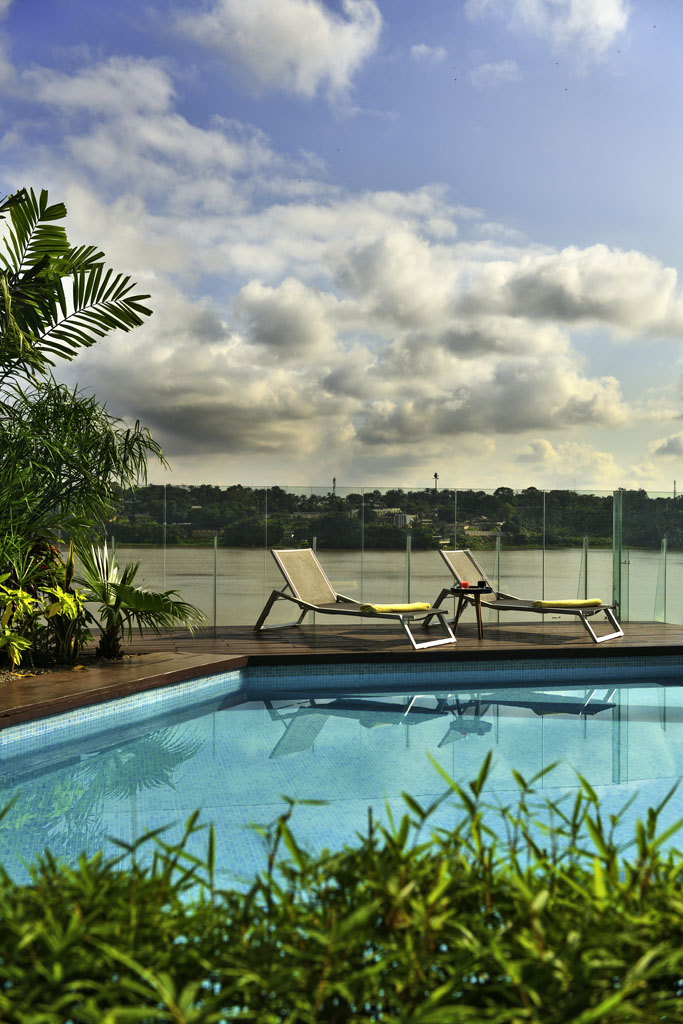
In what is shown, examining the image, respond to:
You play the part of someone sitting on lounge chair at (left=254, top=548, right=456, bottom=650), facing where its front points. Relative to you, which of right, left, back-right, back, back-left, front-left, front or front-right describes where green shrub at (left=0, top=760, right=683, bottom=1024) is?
front-right

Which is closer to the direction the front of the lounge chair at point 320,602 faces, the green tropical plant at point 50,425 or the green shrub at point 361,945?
the green shrub

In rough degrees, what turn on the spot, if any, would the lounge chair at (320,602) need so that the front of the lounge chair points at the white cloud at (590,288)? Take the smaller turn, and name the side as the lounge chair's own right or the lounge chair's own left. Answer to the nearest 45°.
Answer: approximately 90° to the lounge chair's own left

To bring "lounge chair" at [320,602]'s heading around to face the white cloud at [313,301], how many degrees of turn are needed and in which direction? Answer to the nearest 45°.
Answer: approximately 135° to its left

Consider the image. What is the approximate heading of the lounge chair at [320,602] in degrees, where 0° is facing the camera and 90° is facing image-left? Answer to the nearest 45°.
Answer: approximately 315°

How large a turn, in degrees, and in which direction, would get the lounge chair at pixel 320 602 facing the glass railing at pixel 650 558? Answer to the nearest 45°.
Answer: approximately 90° to its left

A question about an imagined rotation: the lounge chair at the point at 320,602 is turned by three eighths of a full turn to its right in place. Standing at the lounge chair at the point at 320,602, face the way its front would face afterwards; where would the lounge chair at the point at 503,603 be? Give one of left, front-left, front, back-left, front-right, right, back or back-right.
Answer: back
